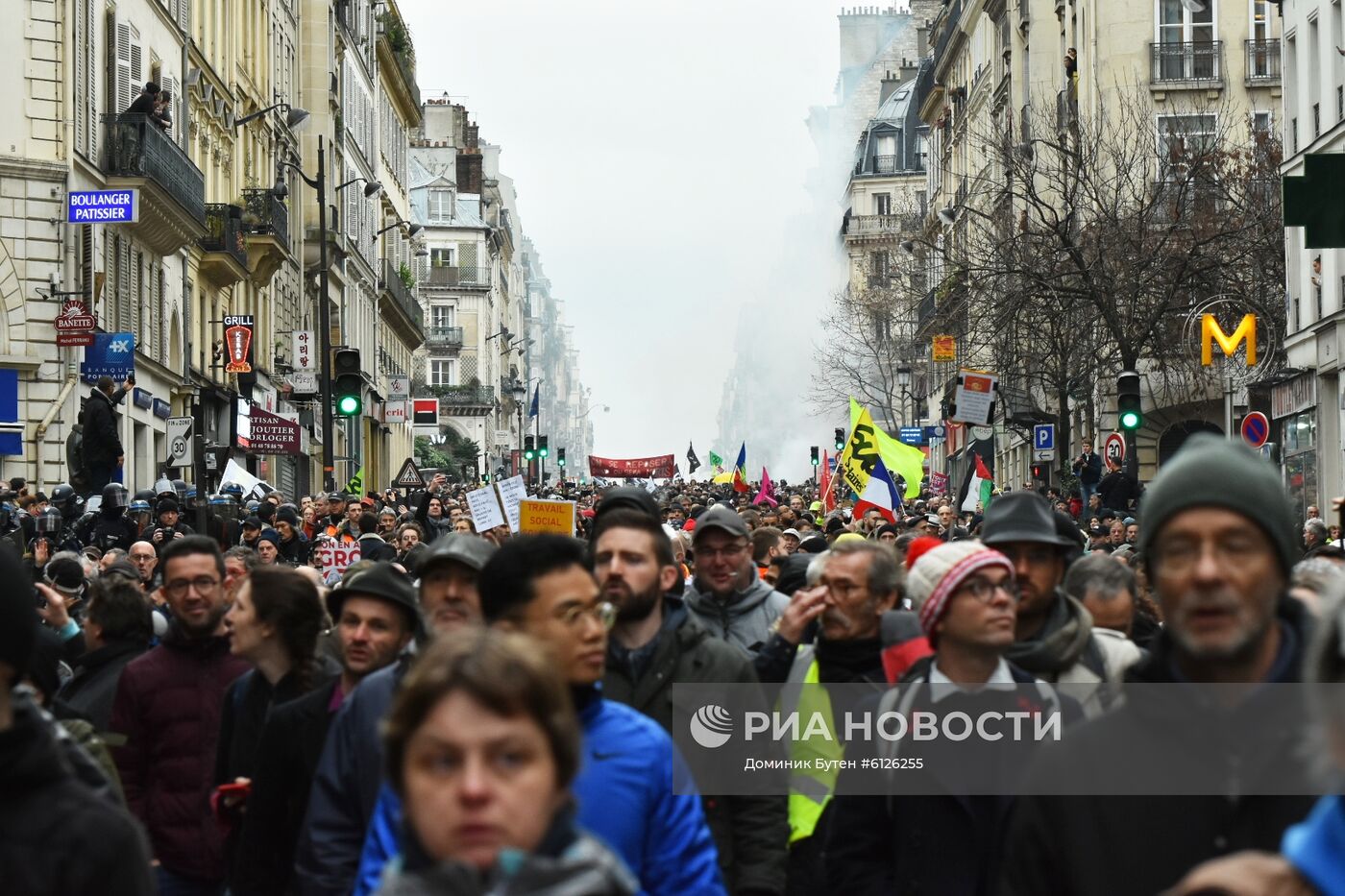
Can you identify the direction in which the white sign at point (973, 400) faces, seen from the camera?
facing the viewer

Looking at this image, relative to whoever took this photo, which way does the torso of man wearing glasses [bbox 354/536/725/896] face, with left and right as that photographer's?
facing the viewer and to the right of the viewer

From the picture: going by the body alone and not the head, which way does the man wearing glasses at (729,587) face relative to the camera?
toward the camera

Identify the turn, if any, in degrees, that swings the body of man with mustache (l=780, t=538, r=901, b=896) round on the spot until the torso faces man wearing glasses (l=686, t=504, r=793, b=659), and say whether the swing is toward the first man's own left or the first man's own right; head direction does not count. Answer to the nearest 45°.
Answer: approximately 135° to the first man's own right

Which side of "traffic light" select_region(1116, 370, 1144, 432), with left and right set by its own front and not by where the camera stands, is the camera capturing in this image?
front

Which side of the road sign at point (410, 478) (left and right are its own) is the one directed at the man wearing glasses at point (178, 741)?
front

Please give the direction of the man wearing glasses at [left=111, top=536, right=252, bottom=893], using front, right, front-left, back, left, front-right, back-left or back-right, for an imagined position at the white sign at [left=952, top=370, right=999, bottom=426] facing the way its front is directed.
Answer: front

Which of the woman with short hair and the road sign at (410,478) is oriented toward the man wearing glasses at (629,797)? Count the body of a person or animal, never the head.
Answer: the road sign

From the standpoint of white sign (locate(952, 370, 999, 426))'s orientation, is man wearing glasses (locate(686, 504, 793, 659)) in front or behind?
in front

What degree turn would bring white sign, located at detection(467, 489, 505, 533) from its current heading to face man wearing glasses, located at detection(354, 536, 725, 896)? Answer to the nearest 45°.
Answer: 0° — it already faces them
